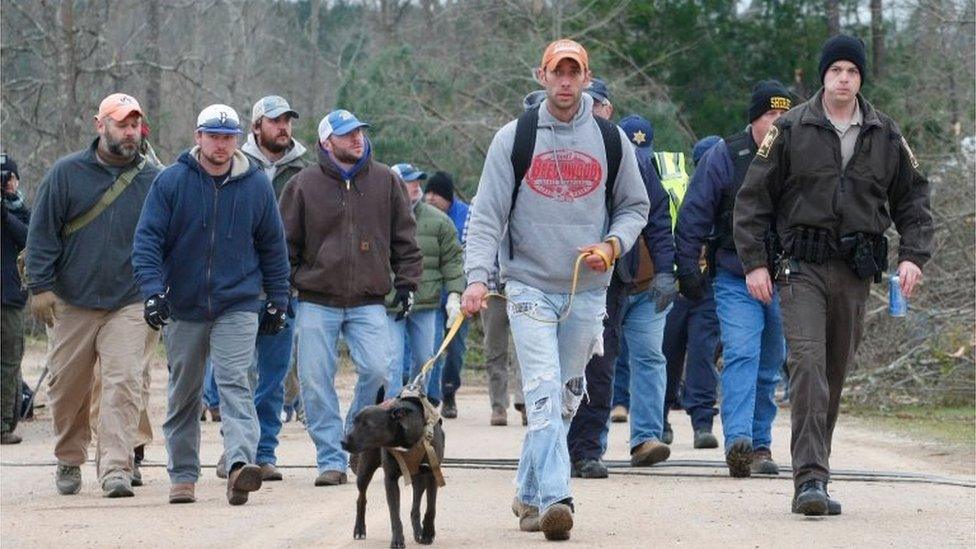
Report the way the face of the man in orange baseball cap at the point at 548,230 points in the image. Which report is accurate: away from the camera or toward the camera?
toward the camera

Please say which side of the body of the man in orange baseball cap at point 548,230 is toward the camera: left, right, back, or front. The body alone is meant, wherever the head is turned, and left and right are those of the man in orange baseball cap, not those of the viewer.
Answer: front

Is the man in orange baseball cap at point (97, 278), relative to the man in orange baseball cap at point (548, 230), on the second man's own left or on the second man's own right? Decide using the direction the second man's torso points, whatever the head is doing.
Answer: on the second man's own right

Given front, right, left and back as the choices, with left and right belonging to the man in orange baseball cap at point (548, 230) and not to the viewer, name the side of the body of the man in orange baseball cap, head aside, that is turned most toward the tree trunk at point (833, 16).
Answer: back

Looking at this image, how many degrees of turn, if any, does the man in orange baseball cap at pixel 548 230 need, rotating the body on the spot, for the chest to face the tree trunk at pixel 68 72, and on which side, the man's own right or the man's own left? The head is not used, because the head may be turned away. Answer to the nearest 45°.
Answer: approximately 135° to the man's own right

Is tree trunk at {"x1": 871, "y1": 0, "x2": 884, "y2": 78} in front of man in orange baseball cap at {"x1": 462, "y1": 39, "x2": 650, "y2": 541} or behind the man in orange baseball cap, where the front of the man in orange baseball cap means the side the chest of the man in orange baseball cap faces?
behind

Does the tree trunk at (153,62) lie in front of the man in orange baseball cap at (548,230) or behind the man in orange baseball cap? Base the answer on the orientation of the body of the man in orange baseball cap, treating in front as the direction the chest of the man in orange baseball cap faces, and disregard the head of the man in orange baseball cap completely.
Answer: behind
